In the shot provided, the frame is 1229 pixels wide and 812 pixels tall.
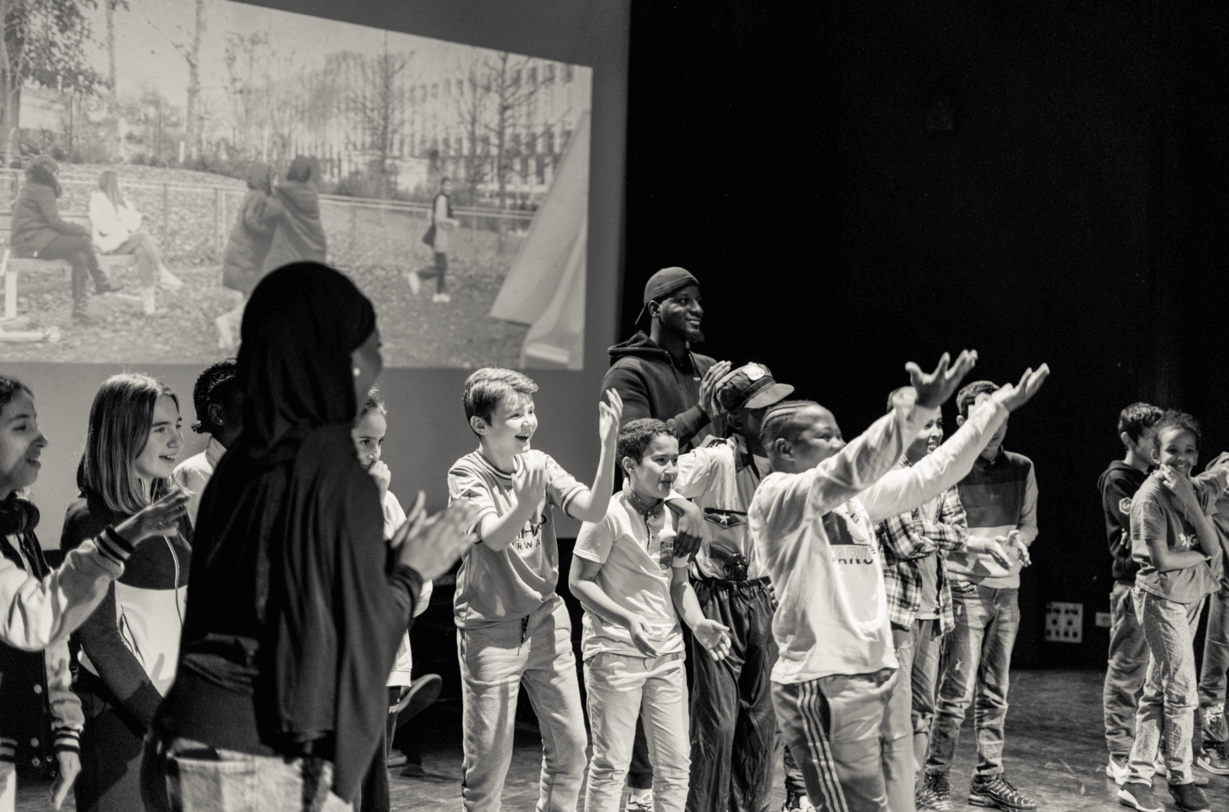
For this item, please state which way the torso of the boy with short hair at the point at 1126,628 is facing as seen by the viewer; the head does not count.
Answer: to the viewer's right

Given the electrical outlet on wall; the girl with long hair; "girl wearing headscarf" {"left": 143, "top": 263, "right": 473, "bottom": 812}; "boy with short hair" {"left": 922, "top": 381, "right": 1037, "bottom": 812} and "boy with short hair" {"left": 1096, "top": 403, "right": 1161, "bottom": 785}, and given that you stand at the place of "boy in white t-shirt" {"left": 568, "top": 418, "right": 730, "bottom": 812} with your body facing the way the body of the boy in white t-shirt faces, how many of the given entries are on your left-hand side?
3

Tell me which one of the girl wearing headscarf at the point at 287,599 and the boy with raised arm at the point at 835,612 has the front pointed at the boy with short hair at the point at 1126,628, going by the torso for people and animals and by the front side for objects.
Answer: the girl wearing headscarf

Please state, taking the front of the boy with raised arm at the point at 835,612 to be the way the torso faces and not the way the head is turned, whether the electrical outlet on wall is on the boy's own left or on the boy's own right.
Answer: on the boy's own left

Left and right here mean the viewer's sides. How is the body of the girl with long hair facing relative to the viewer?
facing the viewer and to the right of the viewer

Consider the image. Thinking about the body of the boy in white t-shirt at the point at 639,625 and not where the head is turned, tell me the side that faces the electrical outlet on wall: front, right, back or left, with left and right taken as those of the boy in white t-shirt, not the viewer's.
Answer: left

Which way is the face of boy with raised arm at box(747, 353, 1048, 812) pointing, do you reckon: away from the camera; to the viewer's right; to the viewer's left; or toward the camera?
to the viewer's right

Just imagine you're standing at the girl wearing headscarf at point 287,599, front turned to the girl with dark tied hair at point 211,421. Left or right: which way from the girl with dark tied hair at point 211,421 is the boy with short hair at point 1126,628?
right

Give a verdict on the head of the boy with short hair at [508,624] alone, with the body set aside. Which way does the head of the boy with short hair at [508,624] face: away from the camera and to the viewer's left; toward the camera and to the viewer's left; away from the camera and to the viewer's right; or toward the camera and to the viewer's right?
toward the camera and to the viewer's right

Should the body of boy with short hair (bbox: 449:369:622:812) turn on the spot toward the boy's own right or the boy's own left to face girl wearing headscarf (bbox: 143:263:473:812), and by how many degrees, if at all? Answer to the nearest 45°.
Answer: approximately 45° to the boy's own right

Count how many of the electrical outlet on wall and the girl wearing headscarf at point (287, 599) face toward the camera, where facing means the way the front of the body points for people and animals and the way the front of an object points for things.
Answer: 1

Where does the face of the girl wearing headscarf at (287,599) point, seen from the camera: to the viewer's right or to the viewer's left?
to the viewer's right

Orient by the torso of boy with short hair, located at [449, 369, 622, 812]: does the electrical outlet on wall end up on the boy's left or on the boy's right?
on the boy's left
